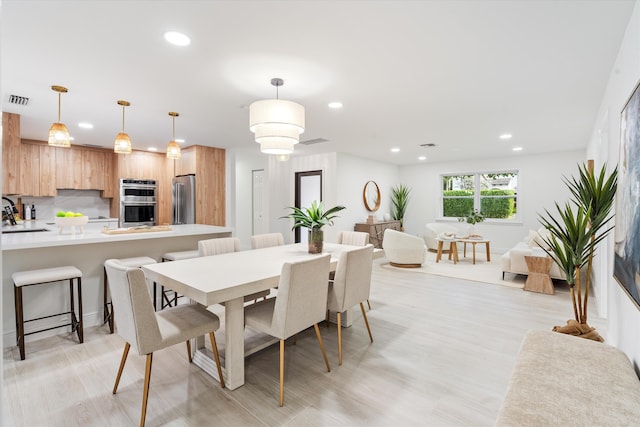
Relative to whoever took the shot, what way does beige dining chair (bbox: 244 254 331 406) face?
facing away from the viewer and to the left of the viewer

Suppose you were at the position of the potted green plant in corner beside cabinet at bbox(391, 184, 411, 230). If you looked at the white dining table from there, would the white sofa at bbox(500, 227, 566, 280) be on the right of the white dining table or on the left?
left

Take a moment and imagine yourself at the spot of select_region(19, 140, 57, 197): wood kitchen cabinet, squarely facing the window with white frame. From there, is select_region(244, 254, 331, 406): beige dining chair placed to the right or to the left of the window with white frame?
right

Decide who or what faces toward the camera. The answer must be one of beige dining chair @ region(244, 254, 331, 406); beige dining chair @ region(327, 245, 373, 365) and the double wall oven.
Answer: the double wall oven

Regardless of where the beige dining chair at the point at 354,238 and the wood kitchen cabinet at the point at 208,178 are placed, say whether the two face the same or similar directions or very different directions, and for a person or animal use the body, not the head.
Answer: same or similar directions

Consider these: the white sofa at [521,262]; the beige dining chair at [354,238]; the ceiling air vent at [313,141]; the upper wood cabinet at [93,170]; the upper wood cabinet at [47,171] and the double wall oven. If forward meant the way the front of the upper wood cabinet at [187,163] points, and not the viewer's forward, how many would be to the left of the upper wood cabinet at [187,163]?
3

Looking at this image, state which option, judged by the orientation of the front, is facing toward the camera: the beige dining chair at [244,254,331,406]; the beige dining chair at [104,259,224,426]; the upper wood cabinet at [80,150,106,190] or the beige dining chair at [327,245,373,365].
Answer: the upper wood cabinet

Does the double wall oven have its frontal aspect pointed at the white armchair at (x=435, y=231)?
no

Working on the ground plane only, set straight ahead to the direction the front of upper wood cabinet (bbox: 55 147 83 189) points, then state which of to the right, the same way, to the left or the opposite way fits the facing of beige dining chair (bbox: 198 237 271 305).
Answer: the same way

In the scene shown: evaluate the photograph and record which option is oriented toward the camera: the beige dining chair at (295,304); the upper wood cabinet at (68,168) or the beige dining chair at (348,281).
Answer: the upper wood cabinet

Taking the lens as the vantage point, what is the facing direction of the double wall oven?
facing the viewer

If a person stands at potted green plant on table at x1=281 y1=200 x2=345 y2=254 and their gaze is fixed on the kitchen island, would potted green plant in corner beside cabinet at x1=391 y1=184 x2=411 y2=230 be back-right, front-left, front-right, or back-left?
back-right

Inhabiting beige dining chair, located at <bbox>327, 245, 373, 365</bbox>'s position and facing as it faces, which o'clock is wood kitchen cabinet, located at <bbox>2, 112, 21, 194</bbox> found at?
The wood kitchen cabinet is roughly at 11 o'clock from the beige dining chair.

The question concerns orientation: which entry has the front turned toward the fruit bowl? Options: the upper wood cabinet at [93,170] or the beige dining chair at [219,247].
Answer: the upper wood cabinet

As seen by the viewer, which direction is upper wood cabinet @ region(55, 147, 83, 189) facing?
toward the camera

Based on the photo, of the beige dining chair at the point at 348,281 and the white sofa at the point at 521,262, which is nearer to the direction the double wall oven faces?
the beige dining chair

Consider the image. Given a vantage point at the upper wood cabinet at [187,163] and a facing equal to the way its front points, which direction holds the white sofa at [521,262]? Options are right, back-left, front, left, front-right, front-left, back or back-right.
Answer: left

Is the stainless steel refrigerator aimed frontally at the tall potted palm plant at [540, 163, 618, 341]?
no

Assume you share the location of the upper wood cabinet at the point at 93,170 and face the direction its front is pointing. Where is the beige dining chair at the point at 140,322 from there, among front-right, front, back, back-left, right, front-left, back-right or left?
front

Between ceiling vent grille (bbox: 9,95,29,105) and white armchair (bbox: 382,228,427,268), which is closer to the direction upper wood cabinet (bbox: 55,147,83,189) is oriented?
the ceiling vent grille

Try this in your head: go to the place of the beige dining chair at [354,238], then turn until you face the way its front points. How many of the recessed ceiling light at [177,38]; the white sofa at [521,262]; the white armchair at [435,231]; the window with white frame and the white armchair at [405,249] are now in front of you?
1
